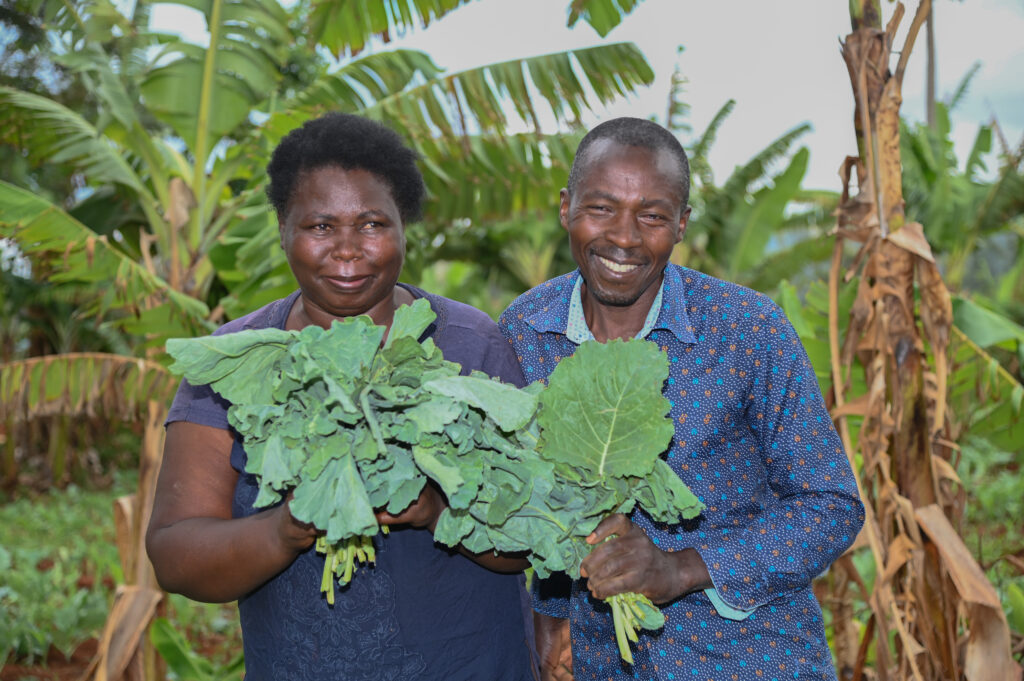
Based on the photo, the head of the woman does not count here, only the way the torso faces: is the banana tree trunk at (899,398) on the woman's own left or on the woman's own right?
on the woman's own left

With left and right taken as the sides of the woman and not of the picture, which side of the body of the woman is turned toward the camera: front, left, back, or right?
front

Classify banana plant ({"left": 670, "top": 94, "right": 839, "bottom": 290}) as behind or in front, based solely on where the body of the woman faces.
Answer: behind

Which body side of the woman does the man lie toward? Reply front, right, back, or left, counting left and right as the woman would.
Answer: left

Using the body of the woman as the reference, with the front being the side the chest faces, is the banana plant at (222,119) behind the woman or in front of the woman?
behind
